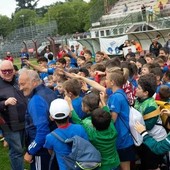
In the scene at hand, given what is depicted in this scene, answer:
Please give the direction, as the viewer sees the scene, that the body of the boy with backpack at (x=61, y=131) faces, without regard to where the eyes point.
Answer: away from the camera

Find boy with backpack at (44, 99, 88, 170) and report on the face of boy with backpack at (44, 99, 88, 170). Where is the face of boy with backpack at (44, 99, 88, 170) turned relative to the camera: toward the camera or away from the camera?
away from the camera

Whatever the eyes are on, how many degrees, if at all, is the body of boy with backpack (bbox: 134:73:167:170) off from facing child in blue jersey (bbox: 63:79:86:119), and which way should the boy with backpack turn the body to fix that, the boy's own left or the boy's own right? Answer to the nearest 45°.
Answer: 0° — they already face them

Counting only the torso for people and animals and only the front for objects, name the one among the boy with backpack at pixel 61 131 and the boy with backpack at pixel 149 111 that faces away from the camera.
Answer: the boy with backpack at pixel 61 131

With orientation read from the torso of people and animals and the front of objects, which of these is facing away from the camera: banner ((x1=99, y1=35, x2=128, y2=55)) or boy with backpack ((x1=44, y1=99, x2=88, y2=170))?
the boy with backpack
